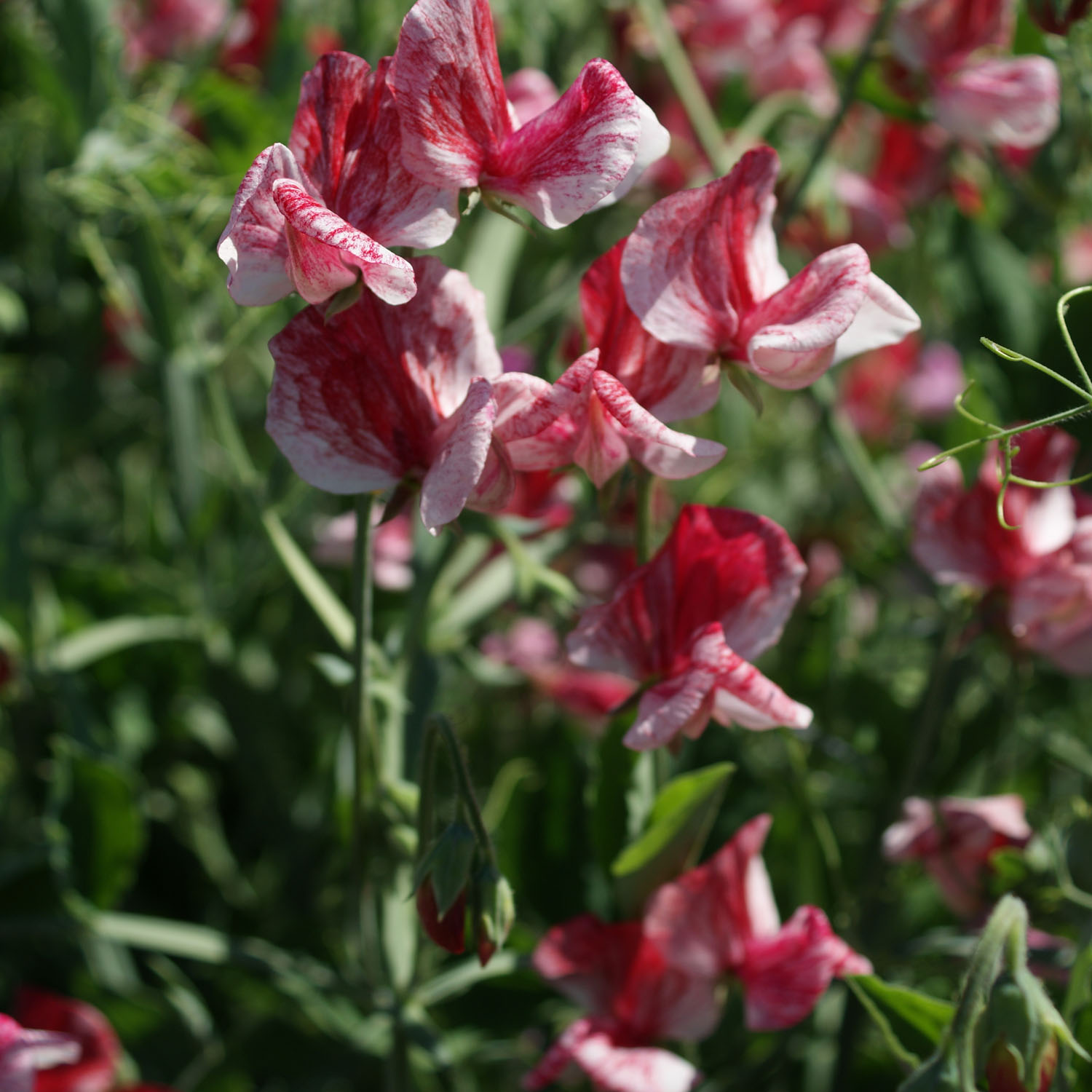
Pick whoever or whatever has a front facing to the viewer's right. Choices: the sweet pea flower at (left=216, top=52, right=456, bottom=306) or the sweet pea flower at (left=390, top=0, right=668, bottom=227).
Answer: the sweet pea flower at (left=390, top=0, right=668, bottom=227)

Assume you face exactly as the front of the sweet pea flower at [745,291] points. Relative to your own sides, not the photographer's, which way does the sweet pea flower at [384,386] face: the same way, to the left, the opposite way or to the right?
the same way

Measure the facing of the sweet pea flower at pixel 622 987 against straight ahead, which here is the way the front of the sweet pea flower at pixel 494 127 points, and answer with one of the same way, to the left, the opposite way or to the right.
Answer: to the right

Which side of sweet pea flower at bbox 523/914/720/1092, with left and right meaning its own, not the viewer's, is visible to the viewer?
front

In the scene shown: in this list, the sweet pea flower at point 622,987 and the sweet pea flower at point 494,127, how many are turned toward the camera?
1

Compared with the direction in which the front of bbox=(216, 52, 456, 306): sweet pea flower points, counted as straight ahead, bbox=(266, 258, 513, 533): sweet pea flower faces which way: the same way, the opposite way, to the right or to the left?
to the left

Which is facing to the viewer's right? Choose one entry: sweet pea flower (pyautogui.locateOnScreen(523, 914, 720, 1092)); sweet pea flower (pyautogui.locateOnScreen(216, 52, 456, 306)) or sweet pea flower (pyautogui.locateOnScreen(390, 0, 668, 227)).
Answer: sweet pea flower (pyautogui.locateOnScreen(390, 0, 668, 227))

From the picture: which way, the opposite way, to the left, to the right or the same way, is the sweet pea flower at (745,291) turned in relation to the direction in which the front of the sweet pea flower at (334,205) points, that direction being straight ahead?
to the left

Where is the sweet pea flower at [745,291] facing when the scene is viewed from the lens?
facing the viewer and to the right of the viewer

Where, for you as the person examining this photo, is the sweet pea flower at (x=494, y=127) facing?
facing to the right of the viewer

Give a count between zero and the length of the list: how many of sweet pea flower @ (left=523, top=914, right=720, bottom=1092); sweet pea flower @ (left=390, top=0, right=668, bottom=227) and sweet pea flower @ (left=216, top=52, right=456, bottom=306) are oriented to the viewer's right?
1
